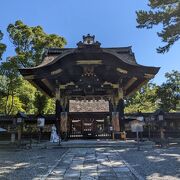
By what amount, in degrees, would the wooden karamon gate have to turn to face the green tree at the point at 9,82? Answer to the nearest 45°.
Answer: approximately 135° to its right

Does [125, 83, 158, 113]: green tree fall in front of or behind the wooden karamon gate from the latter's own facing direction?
behind

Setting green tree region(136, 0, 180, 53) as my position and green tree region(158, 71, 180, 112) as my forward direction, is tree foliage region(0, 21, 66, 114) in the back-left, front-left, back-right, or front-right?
front-left

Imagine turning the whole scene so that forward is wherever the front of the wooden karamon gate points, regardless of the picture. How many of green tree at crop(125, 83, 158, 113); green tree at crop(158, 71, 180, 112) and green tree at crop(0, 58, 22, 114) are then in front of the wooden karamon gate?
0

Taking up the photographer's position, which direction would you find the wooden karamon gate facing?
facing the viewer

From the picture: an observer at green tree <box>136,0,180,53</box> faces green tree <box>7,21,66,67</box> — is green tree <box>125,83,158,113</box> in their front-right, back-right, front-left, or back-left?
front-right

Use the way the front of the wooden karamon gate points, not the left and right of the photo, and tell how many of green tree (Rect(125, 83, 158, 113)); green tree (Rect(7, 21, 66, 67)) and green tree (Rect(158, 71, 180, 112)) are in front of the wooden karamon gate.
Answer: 0

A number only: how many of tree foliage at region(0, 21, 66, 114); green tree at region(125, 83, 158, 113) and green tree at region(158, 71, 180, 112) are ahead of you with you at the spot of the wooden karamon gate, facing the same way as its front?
0

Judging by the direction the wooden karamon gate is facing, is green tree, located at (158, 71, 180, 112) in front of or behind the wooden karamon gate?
behind

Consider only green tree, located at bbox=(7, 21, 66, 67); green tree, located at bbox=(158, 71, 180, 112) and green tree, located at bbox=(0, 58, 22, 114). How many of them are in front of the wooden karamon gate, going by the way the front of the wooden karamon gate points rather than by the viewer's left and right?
0

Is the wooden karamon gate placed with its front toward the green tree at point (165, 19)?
no

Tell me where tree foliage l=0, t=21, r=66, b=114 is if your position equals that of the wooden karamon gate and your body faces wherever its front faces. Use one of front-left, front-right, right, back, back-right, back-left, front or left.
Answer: back-right

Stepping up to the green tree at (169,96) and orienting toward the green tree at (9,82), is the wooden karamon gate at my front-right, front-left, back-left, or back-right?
front-left
